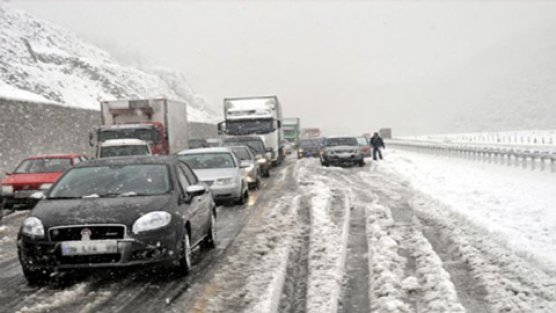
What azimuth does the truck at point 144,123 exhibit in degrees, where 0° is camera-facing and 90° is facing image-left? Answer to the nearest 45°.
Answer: approximately 0°

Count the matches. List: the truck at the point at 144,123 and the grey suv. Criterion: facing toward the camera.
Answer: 2

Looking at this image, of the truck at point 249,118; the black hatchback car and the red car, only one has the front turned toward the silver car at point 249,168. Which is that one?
the truck

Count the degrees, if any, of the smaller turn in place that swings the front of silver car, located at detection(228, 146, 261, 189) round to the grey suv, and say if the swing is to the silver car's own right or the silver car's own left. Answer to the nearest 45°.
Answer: approximately 135° to the silver car's own left

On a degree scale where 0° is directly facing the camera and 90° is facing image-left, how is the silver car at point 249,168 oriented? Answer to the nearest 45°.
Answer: approximately 0°

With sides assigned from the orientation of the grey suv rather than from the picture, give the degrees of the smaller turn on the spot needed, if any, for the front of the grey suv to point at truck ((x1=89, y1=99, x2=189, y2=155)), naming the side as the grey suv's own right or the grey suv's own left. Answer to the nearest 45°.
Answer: approximately 45° to the grey suv's own right

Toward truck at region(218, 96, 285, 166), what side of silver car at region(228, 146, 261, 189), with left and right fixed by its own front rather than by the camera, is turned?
back

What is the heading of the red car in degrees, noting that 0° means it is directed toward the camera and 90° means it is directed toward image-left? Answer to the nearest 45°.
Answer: approximately 45°
